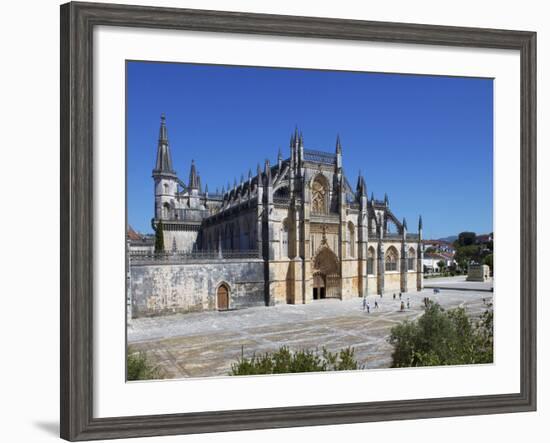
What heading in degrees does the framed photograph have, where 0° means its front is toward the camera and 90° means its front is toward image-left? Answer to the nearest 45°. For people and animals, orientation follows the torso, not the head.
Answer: approximately 315°
